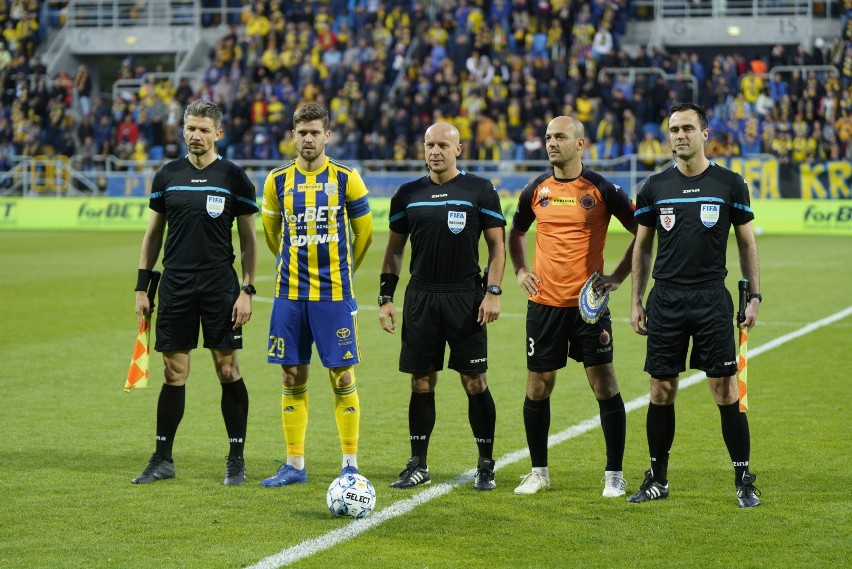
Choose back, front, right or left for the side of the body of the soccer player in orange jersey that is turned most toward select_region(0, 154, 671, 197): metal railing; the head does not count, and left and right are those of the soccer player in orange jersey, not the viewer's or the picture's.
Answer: back

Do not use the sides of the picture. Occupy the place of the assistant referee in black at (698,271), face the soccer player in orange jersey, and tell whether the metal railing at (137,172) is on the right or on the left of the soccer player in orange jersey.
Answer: right

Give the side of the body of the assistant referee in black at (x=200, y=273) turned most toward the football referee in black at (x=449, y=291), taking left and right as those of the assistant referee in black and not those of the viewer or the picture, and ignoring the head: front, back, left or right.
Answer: left

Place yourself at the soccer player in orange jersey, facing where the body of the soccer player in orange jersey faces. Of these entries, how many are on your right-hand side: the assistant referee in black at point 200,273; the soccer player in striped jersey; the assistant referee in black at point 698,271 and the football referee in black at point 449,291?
3

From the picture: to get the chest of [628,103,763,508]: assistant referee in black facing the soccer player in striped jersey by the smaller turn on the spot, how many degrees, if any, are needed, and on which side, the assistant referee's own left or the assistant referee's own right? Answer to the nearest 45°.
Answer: approximately 90° to the assistant referee's own right

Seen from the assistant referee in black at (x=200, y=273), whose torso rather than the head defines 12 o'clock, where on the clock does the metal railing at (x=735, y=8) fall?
The metal railing is roughly at 7 o'clock from the assistant referee in black.

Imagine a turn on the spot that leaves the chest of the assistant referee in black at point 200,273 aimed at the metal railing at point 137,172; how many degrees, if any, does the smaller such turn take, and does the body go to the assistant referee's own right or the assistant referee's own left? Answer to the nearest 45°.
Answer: approximately 180°

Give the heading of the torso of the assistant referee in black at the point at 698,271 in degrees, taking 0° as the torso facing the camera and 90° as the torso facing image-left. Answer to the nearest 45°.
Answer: approximately 0°

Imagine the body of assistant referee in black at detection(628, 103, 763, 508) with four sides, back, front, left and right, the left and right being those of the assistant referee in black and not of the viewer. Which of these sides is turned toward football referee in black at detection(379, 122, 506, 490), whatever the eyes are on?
right

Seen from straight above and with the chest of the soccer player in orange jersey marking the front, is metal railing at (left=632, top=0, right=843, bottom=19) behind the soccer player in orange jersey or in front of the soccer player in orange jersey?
behind

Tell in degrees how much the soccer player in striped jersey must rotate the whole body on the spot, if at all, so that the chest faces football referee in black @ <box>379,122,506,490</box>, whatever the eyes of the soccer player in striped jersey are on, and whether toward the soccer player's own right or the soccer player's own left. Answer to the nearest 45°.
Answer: approximately 90° to the soccer player's own left

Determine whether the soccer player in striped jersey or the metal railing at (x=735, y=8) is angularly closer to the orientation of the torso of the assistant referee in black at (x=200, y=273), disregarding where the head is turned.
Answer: the soccer player in striped jersey

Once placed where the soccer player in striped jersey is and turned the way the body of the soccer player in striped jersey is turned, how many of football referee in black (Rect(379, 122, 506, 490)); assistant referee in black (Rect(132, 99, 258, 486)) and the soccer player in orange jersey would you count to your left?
2
